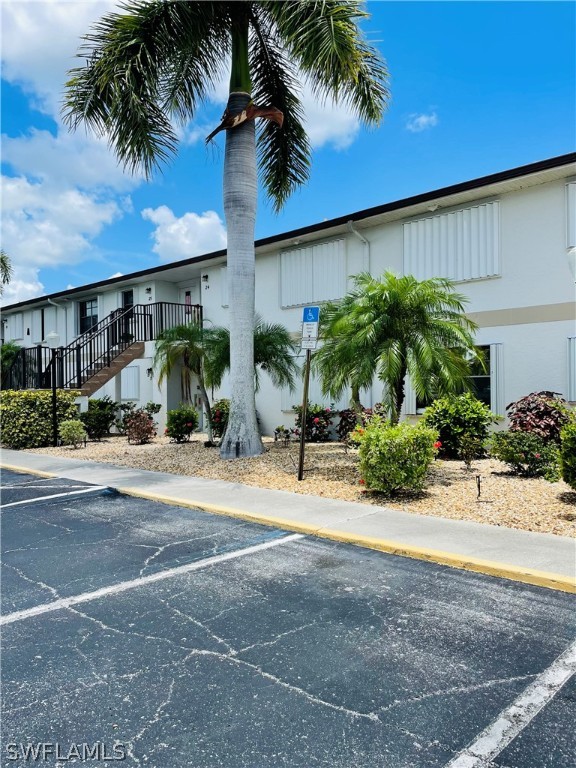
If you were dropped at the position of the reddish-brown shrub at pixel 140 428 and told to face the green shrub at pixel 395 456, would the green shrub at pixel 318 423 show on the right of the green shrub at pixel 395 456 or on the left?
left

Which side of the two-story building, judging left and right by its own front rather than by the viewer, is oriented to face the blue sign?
front

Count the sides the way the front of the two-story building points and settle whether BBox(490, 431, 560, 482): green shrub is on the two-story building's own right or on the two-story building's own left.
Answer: on the two-story building's own left
